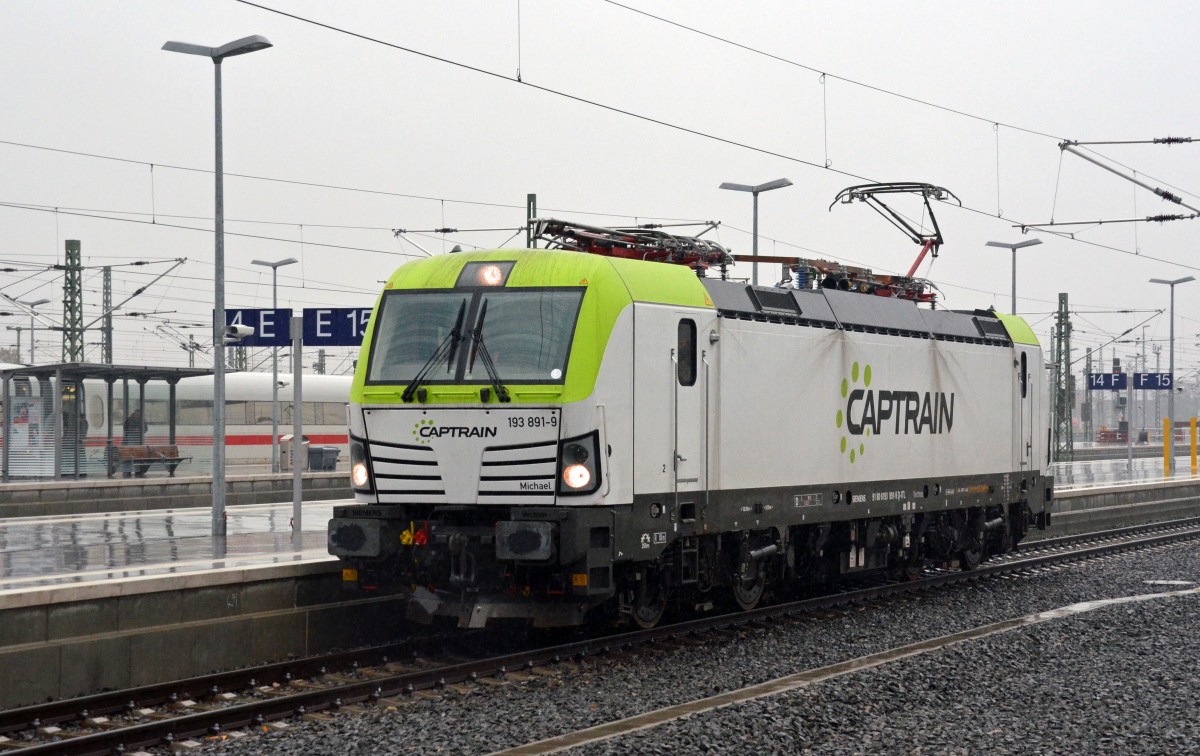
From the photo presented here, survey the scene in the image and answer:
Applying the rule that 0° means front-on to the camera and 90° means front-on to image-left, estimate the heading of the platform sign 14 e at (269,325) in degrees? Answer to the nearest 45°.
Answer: approximately 0°

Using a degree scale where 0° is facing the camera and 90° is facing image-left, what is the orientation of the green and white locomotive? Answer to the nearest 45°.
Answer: approximately 45°

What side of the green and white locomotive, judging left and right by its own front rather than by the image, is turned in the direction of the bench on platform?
right
